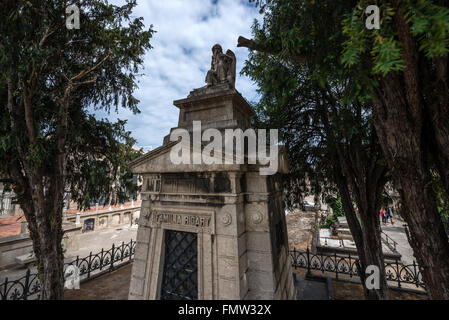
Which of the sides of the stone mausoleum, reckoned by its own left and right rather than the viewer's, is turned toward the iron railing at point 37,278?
right

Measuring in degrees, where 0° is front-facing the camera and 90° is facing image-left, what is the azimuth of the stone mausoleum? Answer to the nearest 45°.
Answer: approximately 45°
